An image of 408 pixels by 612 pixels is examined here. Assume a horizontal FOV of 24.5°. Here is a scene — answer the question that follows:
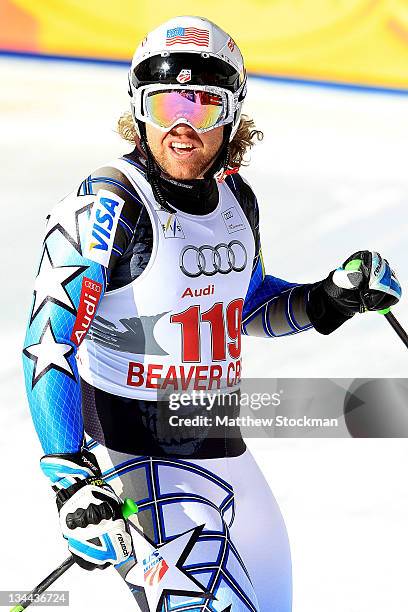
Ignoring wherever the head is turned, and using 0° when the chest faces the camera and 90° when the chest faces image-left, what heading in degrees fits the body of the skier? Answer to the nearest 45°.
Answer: approximately 315°
